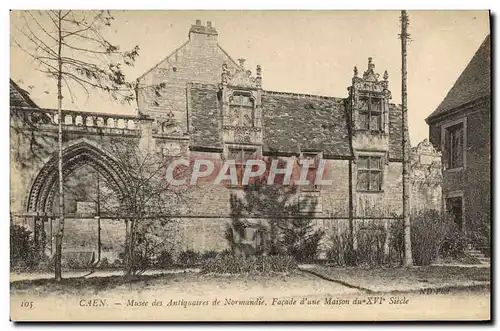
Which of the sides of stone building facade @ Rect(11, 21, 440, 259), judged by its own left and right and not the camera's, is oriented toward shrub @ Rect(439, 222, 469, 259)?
left

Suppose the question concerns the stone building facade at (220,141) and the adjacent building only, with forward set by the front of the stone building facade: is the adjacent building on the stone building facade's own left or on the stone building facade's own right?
on the stone building facade's own left

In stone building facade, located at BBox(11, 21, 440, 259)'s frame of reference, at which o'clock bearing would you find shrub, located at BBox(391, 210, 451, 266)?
The shrub is roughly at 9 o'clock from the stone building facade.

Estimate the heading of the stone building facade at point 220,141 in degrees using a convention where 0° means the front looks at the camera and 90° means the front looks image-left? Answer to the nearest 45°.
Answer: approximately 0°

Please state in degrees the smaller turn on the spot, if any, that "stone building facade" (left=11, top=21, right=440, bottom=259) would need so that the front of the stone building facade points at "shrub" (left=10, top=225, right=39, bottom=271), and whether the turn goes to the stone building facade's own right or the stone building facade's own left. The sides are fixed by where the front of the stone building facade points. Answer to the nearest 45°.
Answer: approximately 90° to the stone building facade's own right

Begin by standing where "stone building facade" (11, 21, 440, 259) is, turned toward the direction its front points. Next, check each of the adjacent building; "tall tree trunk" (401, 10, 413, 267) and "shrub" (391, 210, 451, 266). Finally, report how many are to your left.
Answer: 3
